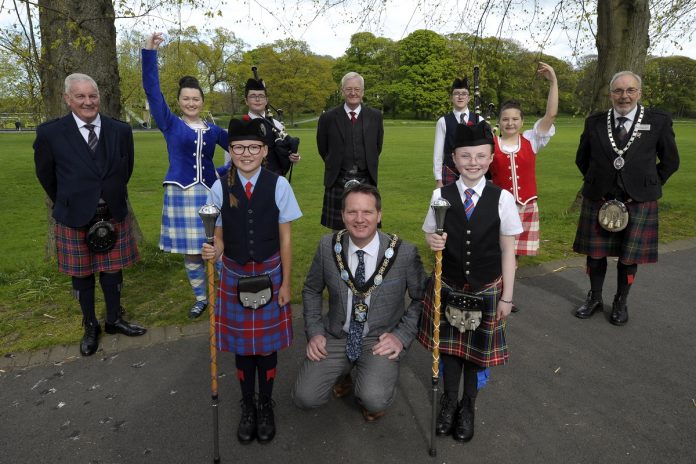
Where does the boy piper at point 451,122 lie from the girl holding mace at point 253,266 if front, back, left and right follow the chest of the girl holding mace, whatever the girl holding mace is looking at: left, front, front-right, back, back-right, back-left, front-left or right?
back-left

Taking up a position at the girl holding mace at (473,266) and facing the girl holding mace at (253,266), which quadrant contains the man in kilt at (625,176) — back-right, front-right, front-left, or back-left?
back-right

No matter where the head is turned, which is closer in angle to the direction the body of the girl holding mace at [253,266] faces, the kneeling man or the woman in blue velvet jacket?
the kneeling man

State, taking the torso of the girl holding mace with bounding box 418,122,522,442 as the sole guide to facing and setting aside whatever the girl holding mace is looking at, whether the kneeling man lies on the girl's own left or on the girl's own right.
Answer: on the girl's own right

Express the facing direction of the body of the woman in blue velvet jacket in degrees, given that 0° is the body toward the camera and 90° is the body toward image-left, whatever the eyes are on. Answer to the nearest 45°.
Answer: approximately 0°

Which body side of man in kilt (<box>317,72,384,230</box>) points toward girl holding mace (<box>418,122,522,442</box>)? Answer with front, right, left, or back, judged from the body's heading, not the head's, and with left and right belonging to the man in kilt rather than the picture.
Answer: front

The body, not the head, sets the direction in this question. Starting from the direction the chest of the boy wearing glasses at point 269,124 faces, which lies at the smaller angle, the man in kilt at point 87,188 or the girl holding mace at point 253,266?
the girl holding mace

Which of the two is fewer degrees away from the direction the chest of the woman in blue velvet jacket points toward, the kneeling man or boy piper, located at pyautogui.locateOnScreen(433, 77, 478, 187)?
the kneeling man

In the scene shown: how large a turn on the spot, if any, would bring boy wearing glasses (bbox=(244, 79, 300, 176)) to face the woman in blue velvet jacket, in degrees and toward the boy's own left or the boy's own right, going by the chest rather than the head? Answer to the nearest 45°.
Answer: approximately 45° to the boy's own right

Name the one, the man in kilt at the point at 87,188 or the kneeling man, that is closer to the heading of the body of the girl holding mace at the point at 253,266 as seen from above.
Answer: the kneeling man
